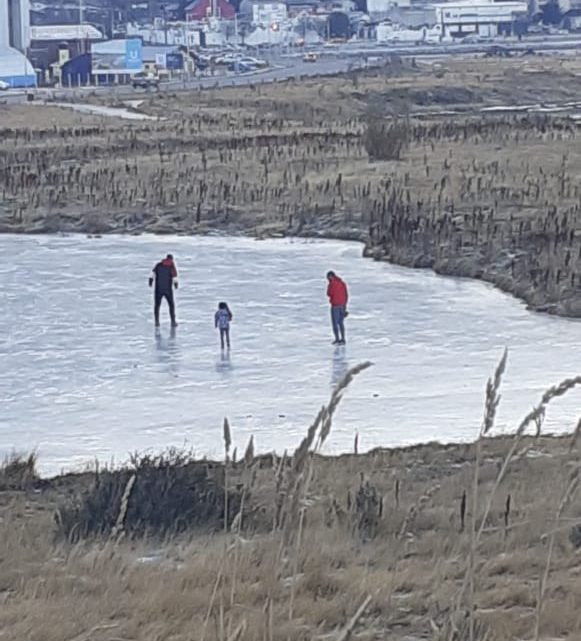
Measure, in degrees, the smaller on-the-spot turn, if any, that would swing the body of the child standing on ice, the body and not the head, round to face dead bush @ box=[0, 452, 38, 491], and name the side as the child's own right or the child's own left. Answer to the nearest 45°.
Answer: approximately 180°

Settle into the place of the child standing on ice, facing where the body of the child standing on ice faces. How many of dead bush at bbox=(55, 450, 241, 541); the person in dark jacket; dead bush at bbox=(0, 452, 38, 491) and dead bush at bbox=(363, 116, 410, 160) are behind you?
2

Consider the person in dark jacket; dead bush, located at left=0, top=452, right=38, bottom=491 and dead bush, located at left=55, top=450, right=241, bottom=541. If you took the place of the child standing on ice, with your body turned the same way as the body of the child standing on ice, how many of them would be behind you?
2

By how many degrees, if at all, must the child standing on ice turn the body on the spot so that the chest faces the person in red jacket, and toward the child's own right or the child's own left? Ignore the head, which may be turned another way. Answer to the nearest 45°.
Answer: approximately 90° to the child's own right

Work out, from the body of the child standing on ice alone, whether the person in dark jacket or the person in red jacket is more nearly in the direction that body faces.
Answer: the person in dark jacket

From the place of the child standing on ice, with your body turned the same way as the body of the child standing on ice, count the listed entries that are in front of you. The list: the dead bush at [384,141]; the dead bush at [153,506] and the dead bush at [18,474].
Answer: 1

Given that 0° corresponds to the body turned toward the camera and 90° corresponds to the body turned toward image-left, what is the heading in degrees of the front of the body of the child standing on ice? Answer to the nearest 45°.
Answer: approximately 180°

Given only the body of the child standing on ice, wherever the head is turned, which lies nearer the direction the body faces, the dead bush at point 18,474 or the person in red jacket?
the person in red jacket

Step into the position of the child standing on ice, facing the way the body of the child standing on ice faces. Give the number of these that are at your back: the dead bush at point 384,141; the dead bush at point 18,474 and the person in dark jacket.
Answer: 1

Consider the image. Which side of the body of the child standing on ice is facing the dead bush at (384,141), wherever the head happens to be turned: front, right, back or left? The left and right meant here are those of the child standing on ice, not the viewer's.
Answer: front

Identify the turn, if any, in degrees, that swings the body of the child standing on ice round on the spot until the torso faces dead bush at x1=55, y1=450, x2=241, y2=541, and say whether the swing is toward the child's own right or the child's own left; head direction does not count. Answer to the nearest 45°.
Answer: approximately 180°

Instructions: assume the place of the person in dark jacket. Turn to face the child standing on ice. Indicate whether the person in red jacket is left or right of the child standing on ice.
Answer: left

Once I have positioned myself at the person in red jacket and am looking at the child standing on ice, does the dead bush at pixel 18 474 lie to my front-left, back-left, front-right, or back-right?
front-left

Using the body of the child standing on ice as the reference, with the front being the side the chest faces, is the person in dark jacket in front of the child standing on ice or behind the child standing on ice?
in front
